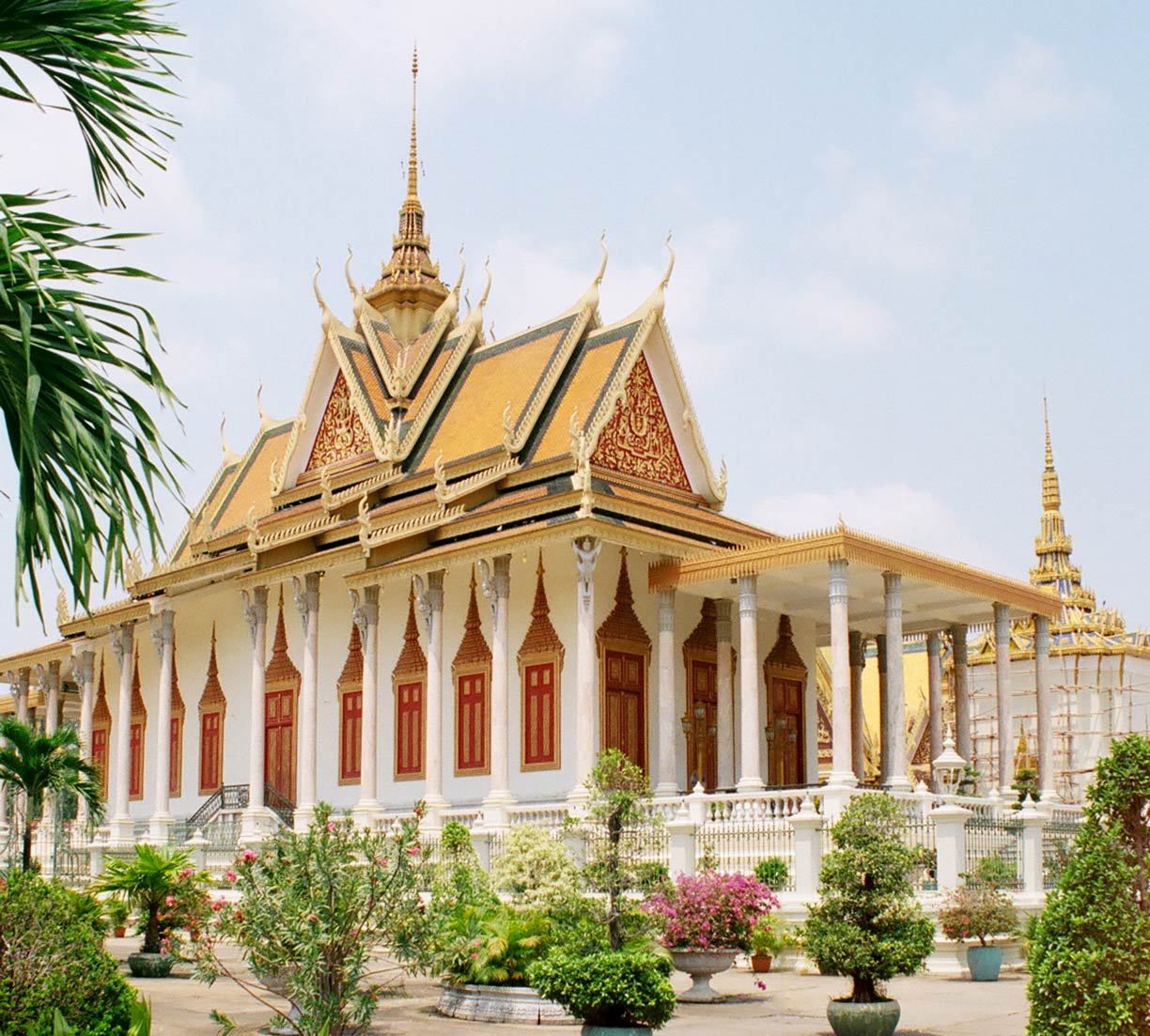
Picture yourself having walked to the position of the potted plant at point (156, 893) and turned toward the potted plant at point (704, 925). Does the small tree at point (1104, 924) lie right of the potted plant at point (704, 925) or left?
right

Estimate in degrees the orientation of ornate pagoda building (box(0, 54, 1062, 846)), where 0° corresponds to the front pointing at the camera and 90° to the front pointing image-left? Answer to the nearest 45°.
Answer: approximately 315°
